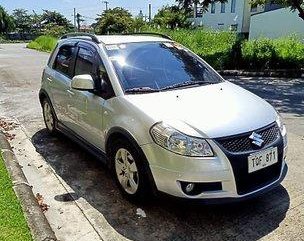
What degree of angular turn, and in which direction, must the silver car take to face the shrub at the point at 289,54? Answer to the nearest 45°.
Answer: approximately 90° to its left

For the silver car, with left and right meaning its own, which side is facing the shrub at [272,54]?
left

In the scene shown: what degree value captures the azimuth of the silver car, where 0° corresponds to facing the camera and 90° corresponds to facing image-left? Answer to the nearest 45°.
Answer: approximately 315°

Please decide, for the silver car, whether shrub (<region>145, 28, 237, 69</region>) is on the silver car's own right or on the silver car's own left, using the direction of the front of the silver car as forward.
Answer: on the silver car's own left

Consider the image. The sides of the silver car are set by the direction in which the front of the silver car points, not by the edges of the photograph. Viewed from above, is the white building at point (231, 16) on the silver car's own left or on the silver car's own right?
on the silver car's own left

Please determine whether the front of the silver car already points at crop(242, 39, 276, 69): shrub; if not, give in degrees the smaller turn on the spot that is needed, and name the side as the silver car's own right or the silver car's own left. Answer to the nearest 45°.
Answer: approximately 135° to the silver car's own left

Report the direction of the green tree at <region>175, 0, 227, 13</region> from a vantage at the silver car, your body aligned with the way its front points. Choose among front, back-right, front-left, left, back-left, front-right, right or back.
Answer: back-left
